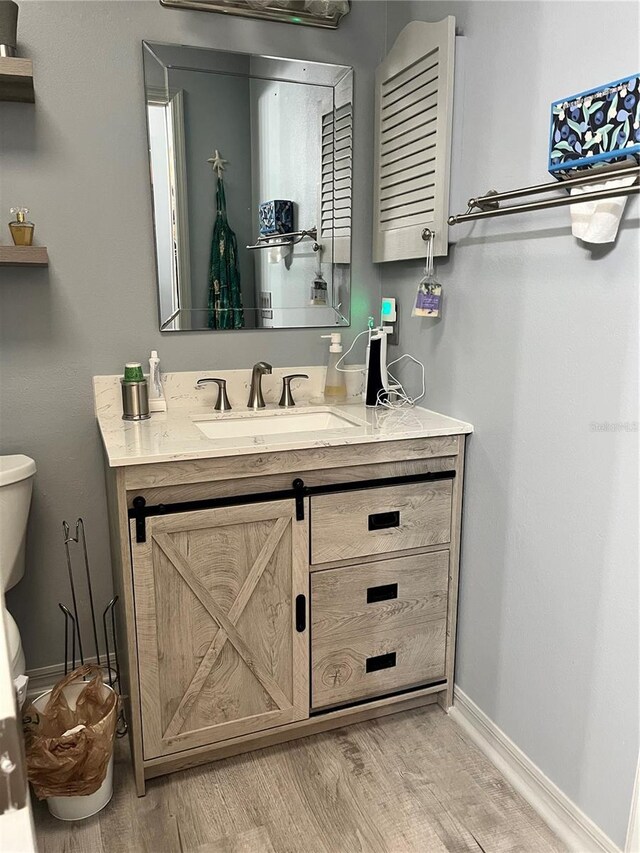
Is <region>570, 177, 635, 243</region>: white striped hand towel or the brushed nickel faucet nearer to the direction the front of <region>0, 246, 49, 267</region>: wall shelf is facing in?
the white striped hand towel

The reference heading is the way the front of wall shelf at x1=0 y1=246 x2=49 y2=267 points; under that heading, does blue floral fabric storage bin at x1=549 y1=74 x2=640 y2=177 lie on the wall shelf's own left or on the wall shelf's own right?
on the wall shelf's own left

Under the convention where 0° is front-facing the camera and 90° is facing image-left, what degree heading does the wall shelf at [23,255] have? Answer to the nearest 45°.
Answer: approximately 0°

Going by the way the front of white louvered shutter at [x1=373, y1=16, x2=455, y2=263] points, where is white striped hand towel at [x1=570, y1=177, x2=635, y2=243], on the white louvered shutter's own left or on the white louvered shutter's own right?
on the white louvered shutter's own left

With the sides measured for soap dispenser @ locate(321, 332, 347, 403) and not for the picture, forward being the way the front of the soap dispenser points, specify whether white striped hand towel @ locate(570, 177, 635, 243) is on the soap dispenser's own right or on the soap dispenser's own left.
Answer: on the soap dispenser's own left

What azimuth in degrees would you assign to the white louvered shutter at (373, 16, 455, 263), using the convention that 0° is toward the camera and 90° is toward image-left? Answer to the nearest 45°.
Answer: approximately 45°

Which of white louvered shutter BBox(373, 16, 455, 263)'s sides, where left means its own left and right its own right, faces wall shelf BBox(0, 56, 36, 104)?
front
